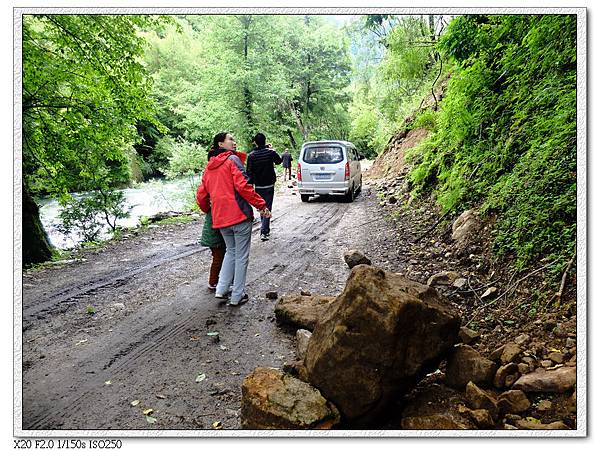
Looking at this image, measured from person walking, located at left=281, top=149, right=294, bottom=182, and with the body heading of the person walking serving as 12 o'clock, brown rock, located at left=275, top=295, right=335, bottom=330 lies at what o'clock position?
The brown rock is roughly at 6 o'clock from the person walking.

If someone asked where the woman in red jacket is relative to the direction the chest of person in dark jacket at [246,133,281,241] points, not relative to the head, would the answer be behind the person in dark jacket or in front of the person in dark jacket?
behind

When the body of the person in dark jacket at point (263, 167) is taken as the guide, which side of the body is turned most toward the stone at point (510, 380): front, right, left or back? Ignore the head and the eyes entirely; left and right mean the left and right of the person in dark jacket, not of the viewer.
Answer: back

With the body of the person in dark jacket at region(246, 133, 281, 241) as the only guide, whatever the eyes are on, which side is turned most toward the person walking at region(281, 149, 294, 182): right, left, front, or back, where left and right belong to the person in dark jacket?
front

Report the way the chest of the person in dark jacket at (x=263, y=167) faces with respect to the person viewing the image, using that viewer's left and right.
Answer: facing away from the viewer

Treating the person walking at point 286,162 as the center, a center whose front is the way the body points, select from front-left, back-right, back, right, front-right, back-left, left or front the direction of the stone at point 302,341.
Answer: back

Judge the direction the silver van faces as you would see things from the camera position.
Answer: facing away from the viewer

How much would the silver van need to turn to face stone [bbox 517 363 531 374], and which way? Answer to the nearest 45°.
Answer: approximately 180°

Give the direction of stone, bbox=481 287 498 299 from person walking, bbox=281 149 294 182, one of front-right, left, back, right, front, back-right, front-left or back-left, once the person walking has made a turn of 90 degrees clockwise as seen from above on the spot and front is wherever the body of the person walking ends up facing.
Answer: right

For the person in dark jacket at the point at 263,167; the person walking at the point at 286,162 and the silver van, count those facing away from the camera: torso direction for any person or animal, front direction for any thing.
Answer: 3

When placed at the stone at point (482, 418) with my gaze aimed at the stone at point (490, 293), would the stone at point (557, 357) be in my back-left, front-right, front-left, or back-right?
front-right

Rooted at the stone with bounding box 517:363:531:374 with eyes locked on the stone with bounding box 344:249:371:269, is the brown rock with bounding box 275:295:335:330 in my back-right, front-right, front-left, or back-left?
front-left

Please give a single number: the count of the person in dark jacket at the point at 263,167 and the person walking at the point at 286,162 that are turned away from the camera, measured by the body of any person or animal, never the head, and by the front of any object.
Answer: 2

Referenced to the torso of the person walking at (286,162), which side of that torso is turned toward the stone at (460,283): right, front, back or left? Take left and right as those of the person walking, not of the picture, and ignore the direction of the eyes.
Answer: back

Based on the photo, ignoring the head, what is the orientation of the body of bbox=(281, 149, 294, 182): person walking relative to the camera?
away from the camera
